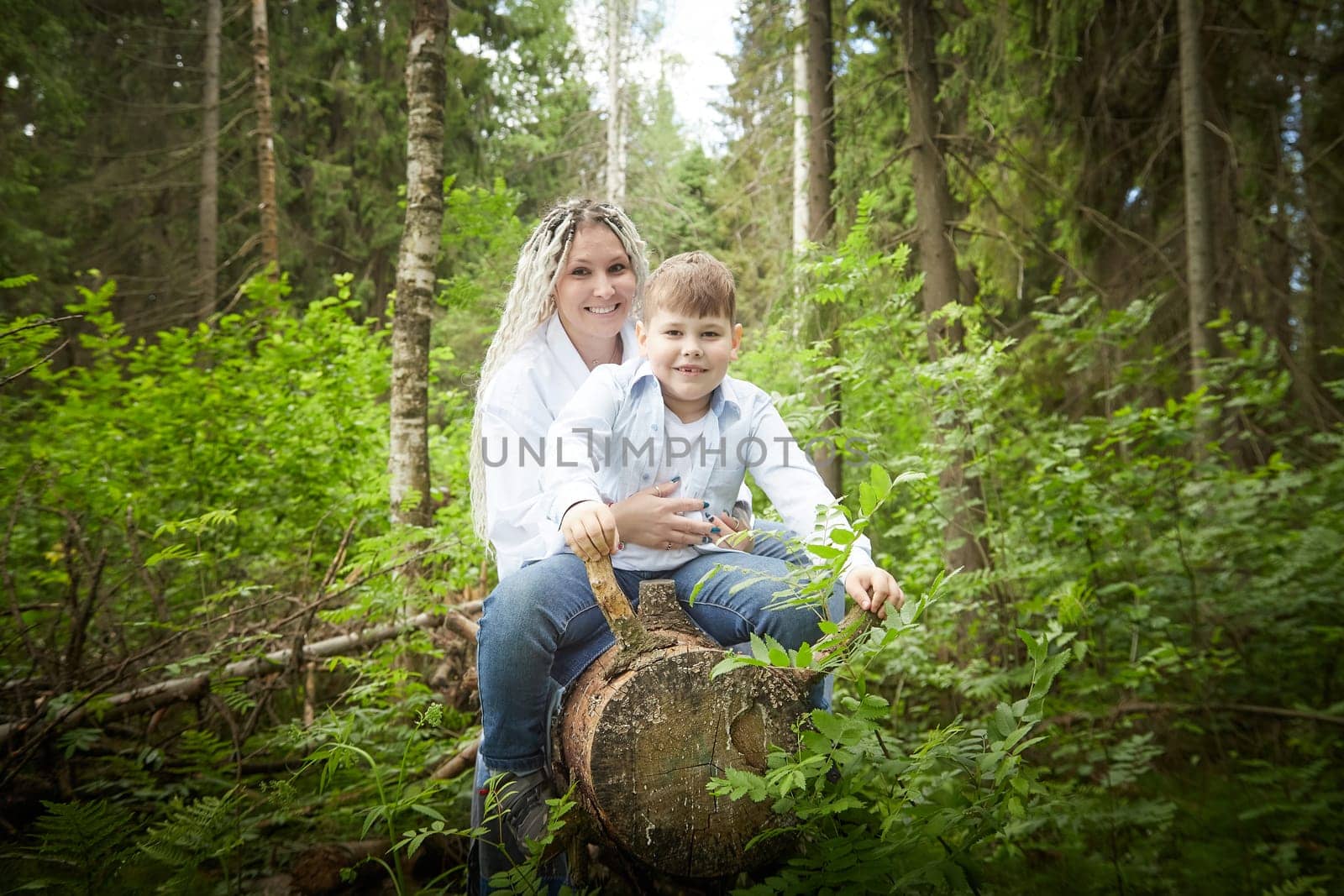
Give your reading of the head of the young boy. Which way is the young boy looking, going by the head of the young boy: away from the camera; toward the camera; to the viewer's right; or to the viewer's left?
toward the camera

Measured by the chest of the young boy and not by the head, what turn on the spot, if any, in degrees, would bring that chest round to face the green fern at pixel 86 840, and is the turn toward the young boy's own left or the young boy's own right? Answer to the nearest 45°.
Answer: approximately 90° to the young boy's own right

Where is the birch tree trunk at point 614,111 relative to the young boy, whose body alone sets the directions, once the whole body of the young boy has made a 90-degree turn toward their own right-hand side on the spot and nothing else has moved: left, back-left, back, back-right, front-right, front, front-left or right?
right

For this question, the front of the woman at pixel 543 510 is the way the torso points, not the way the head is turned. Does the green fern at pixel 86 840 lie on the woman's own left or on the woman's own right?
on the woman's own right

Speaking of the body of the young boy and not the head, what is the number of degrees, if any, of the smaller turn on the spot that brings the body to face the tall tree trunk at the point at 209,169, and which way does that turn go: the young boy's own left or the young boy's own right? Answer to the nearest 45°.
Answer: approximately 135° to the young boy's own right

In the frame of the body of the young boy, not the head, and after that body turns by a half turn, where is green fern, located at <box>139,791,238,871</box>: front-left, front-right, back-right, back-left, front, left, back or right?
left

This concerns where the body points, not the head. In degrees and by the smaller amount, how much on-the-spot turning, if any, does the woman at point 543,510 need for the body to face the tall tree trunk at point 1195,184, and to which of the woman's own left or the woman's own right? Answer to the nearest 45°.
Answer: approximately 90° to the woman's own left

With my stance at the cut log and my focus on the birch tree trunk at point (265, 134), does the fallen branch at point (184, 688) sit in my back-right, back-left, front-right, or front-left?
front-left

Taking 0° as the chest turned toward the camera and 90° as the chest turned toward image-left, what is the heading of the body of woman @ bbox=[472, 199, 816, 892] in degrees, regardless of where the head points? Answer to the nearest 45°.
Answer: approximately 315°

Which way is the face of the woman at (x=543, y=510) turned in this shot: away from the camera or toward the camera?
toward the camera

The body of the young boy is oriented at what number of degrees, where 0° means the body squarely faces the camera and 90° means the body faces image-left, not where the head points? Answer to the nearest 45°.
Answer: approximately 0°

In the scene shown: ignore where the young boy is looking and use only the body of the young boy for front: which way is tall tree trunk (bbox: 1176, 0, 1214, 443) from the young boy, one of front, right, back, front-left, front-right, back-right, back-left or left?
back-left
